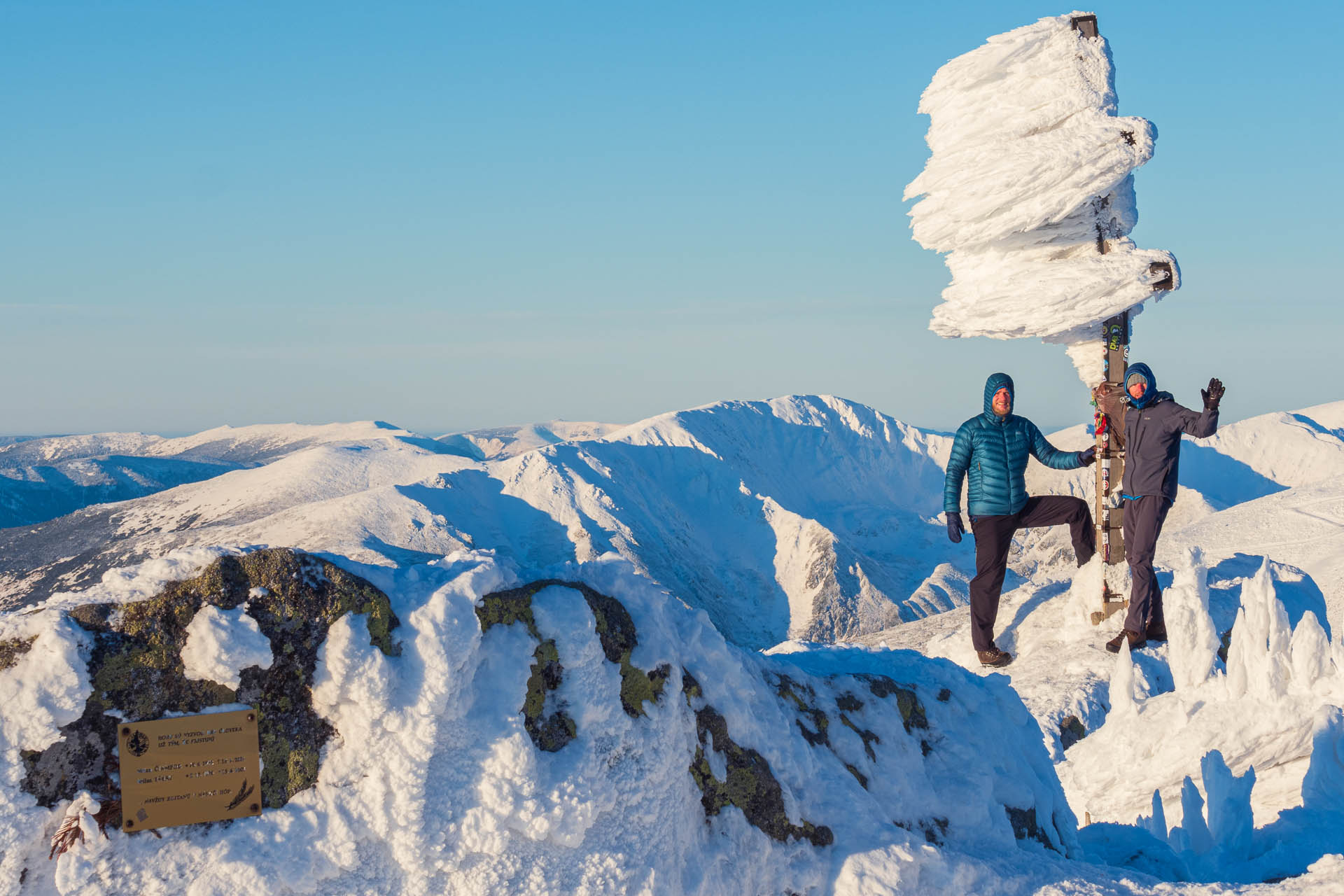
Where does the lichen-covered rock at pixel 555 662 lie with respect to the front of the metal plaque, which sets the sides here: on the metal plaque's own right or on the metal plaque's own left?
on the metal plaque's own left

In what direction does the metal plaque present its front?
toward the camera

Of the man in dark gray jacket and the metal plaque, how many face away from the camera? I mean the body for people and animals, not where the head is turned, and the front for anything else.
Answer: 0

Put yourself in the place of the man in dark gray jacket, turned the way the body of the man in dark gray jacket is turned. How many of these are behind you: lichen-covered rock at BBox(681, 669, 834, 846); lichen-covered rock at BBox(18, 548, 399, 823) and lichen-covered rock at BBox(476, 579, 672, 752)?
0

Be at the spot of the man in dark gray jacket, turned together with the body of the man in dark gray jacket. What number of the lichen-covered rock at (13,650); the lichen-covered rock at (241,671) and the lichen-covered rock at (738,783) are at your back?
0

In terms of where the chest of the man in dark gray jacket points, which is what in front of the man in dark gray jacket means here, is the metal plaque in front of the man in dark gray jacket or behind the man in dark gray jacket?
in front

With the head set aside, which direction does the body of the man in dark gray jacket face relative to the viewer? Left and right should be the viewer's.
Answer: facing the viewer and to the left of the viewer
